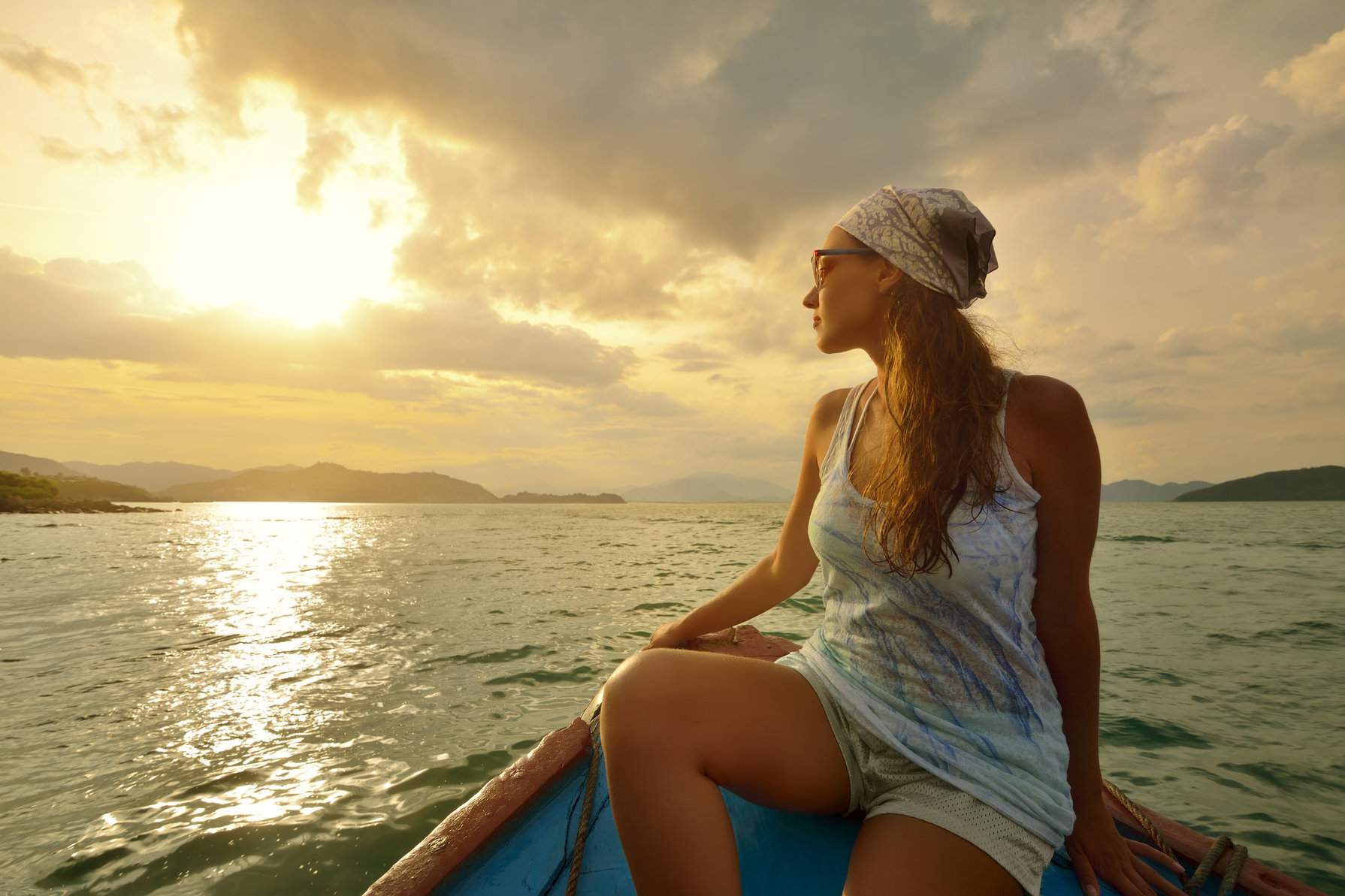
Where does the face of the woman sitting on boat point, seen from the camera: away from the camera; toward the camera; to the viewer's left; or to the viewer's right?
to the viewer's left

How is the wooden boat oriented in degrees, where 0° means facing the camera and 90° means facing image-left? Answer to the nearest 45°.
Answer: approximately 180°
